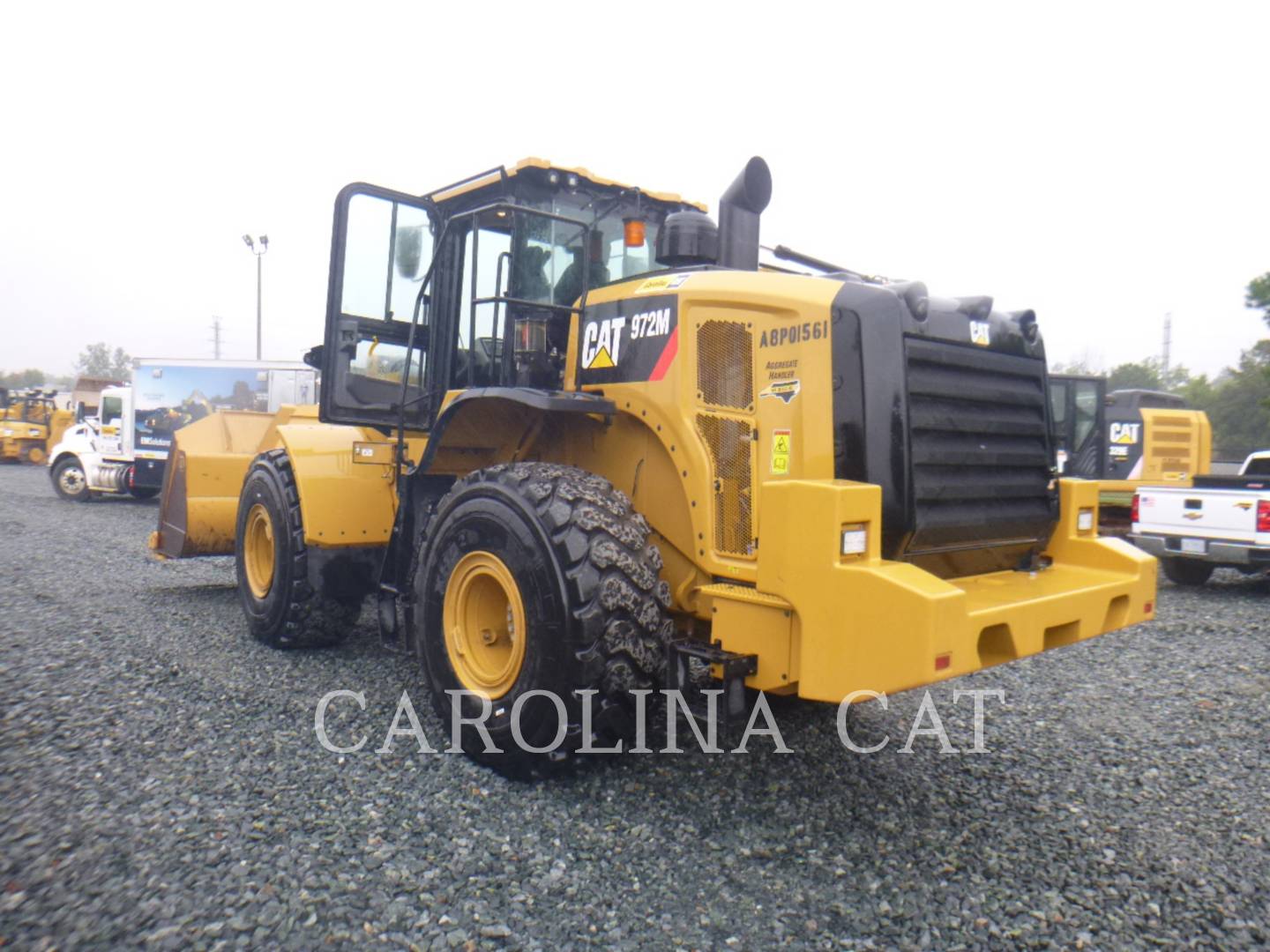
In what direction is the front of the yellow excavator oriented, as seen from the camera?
facing to the left of the viewer

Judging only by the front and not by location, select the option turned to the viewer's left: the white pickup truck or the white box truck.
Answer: the white box truck

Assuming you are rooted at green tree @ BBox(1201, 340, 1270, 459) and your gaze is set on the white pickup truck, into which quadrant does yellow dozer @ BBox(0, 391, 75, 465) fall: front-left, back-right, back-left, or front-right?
front-right

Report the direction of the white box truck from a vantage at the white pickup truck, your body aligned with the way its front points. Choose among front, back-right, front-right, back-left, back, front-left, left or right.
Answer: back-left

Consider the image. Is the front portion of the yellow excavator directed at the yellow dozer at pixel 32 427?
yes

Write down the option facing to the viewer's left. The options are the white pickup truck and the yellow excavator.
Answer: the yellow excavator

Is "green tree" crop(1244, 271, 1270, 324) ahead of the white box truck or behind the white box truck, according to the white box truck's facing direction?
behind

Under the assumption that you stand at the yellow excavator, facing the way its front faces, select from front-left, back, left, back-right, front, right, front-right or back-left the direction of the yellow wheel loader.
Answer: left

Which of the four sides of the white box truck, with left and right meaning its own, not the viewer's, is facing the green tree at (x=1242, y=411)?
back

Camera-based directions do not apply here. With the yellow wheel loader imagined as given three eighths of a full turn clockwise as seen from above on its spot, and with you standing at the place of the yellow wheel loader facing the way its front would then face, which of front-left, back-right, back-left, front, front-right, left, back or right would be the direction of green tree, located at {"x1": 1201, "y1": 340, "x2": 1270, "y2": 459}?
front-left

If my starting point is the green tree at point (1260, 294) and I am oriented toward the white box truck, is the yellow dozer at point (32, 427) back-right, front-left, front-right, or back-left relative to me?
front-right

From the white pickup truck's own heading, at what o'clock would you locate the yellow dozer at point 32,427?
The yellow dozer is roughly at 8 o'clock from the white pickup truck.

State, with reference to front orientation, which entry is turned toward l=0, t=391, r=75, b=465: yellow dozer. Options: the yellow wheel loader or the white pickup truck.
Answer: the yellow wheel loader

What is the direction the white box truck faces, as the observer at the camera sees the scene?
facing to the left of the viewer

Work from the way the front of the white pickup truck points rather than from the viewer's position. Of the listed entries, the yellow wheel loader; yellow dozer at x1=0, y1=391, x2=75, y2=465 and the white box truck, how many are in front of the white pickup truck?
0

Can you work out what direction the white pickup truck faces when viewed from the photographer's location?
facing away from the viewer and to the right of the viewer
